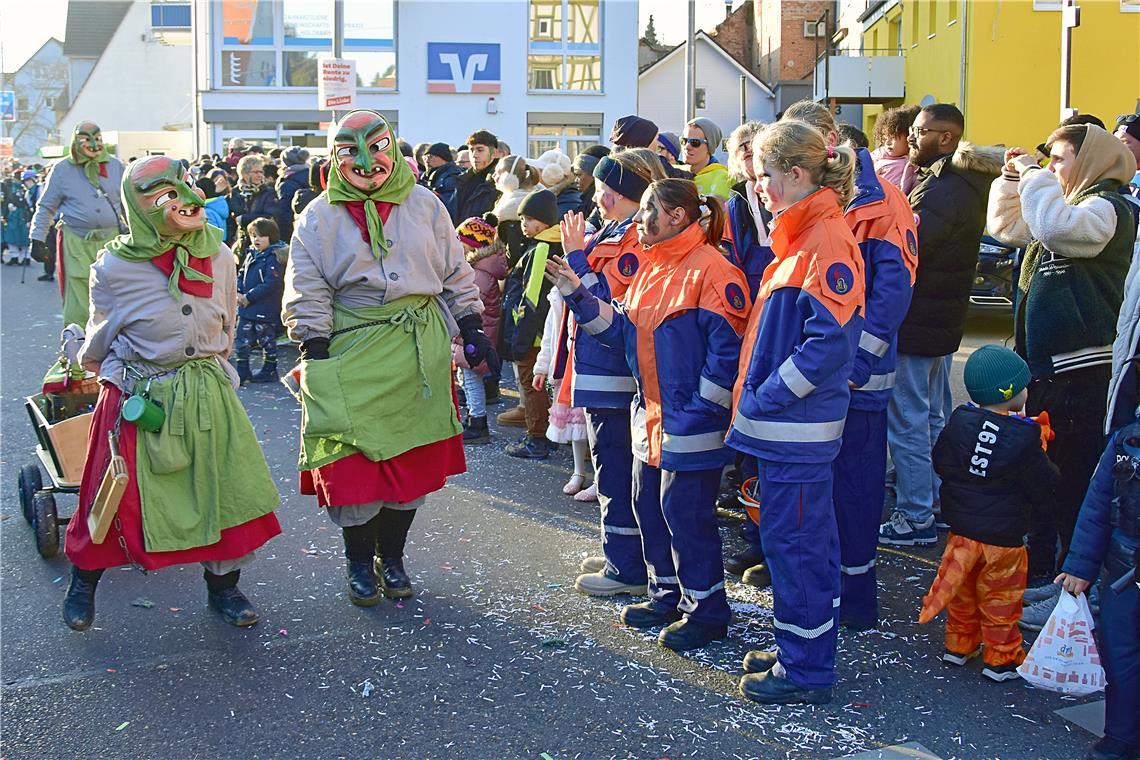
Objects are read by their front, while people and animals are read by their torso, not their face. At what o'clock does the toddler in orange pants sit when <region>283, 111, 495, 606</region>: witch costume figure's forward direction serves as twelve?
The toddler in orange pants is roughly at 10 o'clock from the witch costume figure.

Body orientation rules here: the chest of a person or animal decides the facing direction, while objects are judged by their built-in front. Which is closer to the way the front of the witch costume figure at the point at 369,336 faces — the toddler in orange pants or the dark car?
the toddler in orange pants

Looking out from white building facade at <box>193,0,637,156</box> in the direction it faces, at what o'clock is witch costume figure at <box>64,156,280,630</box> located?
The witch costume figure is roughly at 12 o'clock from the white building facade.

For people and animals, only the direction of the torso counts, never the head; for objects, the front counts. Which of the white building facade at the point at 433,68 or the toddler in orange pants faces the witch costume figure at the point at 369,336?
the white building facade

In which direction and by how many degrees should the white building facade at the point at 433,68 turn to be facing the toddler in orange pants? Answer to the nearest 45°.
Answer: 0° — it already faces them

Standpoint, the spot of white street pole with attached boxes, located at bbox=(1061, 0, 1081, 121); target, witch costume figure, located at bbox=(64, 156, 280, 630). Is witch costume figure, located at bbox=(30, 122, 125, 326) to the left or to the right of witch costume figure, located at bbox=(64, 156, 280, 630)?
right

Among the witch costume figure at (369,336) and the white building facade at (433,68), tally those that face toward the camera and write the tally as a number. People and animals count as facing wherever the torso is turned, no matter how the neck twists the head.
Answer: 2

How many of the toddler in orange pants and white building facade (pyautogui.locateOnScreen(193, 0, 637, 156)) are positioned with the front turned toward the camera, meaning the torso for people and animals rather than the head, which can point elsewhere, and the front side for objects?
1

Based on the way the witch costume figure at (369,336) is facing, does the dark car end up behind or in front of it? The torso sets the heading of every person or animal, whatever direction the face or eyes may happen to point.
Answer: behind
